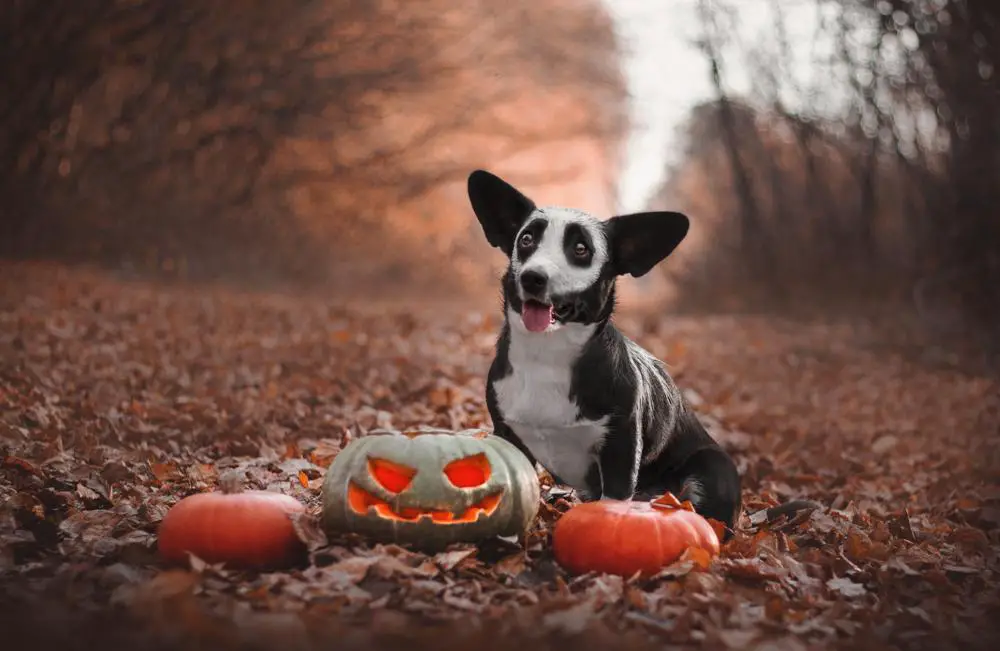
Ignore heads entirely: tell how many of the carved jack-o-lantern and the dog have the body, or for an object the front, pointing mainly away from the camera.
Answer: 0

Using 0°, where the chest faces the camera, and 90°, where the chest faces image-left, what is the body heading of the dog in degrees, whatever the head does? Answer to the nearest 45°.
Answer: approximately 45°

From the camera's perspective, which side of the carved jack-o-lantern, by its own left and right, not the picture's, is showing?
front

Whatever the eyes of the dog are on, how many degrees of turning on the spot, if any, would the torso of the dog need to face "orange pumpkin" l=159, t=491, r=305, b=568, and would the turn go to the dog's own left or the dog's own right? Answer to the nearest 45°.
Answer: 0° — it already faces it
